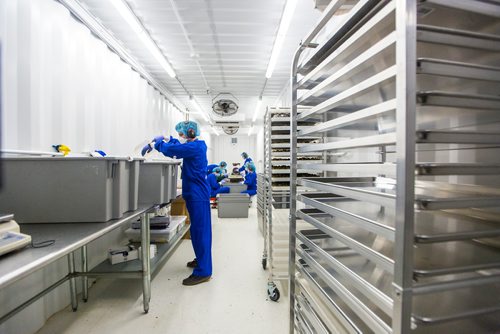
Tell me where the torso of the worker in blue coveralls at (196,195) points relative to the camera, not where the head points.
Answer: to the viewer's left

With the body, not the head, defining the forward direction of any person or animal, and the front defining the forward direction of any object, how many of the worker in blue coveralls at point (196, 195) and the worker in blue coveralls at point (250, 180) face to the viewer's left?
2

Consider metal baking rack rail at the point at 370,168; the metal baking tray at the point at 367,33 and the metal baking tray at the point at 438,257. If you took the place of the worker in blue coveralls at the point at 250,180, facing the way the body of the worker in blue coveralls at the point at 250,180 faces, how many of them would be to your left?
3

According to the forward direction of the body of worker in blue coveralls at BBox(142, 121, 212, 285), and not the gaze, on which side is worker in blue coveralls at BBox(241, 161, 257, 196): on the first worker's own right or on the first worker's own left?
on the first worker's own right

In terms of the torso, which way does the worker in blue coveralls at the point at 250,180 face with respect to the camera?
to the viewer's left
